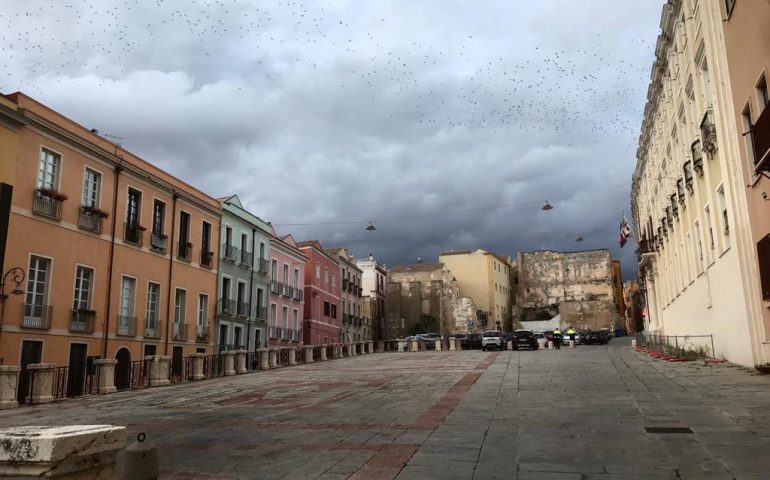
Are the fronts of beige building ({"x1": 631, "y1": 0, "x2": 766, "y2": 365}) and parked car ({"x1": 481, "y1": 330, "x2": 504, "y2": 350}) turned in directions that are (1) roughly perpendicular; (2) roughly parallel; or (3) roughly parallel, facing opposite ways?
roughly perpendicular

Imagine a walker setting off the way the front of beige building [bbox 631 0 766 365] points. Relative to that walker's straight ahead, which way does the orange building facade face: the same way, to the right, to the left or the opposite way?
the opposite way

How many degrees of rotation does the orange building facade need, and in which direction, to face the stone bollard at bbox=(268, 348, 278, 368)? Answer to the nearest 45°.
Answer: approximately 90° to its left

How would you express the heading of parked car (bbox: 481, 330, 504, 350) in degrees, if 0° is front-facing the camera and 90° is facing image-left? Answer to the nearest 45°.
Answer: approximately 0°

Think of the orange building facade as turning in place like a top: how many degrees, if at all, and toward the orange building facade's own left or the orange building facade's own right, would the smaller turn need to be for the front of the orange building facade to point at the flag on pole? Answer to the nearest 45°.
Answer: approximately 45° to the orange building facade's own left

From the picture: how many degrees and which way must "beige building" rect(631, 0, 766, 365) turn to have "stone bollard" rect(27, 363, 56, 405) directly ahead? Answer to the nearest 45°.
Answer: approximately 45° to its left

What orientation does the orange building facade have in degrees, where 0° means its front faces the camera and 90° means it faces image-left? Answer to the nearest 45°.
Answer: approximately 315°

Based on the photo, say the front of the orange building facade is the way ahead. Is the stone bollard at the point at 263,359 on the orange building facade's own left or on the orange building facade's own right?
on the orange building facade's own left

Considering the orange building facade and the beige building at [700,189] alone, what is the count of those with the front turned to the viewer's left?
1

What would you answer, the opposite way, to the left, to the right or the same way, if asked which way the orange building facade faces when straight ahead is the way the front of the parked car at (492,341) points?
to the left

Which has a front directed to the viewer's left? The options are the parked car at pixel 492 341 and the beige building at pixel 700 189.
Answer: the beige building

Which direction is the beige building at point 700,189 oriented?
to the viewer's left

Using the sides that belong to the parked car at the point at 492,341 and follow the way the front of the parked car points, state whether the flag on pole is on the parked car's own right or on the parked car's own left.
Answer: on the parked car's own left

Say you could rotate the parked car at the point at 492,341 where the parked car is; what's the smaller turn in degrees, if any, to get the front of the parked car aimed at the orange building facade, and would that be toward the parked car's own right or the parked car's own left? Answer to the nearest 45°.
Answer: approximately 45° to the parked car's own right
